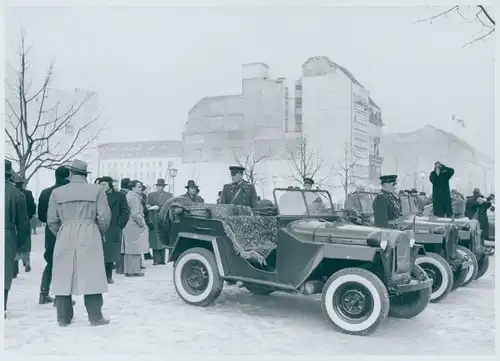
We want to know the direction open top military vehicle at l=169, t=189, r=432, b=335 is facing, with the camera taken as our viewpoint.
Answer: facing the viewer and to the right of the viewer

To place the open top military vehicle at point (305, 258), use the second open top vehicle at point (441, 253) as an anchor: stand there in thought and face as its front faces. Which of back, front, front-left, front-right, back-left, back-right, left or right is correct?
right

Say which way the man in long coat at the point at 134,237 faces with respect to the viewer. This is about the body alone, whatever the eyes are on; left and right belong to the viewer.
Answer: facing to the right of the viewer

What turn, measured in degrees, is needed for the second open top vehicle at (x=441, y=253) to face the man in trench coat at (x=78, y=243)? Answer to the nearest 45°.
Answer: approximately 90° to its right

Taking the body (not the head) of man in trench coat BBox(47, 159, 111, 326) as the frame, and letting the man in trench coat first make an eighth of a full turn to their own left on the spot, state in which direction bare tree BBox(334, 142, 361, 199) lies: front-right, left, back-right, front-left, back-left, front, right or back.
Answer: right

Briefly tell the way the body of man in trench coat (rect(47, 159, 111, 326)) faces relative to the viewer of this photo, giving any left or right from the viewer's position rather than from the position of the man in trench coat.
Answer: facing away from the viewer
